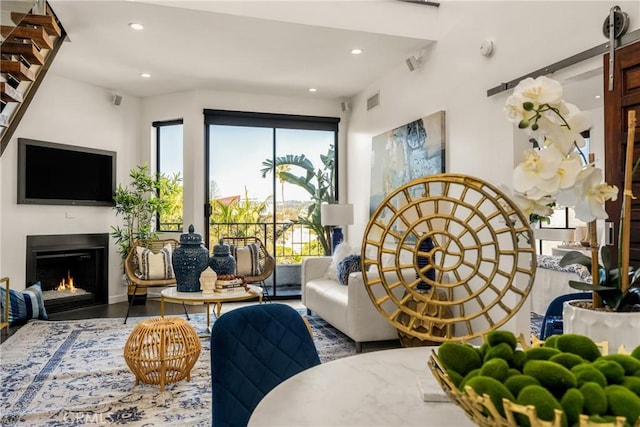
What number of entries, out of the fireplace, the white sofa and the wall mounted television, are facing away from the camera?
0

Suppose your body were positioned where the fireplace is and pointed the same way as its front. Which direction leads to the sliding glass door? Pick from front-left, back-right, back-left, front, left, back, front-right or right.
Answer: front-left

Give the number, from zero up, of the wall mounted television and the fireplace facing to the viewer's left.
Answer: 0

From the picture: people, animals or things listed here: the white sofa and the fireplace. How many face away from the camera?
0

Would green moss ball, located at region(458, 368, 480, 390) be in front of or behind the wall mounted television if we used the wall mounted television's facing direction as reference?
in front

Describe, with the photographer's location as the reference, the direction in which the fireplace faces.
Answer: facing the viewer and to the right of the viewer

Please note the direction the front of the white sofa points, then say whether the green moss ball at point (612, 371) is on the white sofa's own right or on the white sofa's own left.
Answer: on the white sofa's own left

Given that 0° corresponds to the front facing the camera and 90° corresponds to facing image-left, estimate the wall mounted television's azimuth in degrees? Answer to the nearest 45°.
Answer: approximately 315°

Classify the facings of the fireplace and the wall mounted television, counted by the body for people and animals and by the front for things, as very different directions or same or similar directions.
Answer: same or similar directions

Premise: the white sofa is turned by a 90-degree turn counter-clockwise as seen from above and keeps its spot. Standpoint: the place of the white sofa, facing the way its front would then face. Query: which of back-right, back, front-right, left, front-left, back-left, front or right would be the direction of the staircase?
back-right

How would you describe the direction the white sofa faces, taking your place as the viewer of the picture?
facing the viewer and to the left of the viewer
